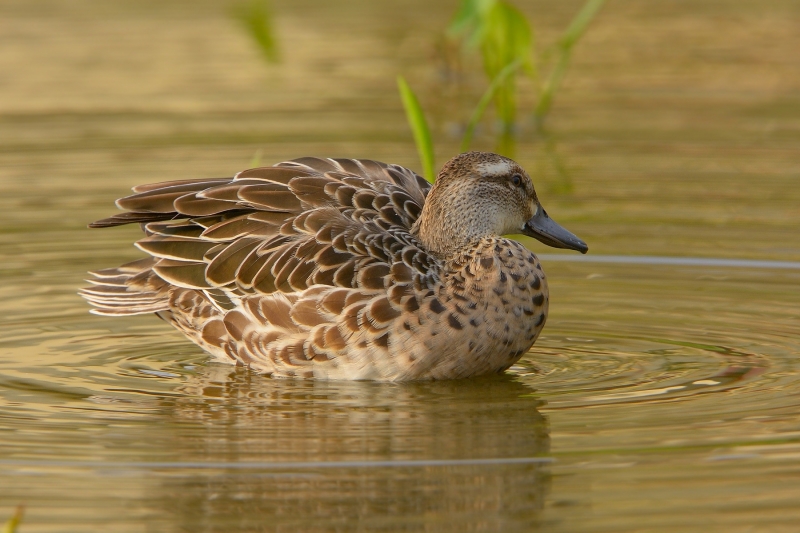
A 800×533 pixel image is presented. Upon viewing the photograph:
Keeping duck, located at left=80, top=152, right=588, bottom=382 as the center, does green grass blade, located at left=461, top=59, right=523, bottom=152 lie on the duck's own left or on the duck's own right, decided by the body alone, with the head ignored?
on the duck's own left

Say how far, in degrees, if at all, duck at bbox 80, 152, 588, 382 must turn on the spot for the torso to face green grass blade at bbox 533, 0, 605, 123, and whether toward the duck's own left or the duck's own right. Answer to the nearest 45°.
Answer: approximately 45° to the duck's own left

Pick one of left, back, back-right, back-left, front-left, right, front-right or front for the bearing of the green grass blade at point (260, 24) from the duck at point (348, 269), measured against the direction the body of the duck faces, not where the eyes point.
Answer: left

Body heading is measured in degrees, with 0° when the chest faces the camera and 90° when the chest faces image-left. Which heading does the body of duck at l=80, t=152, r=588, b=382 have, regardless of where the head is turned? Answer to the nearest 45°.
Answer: approximately 270°
